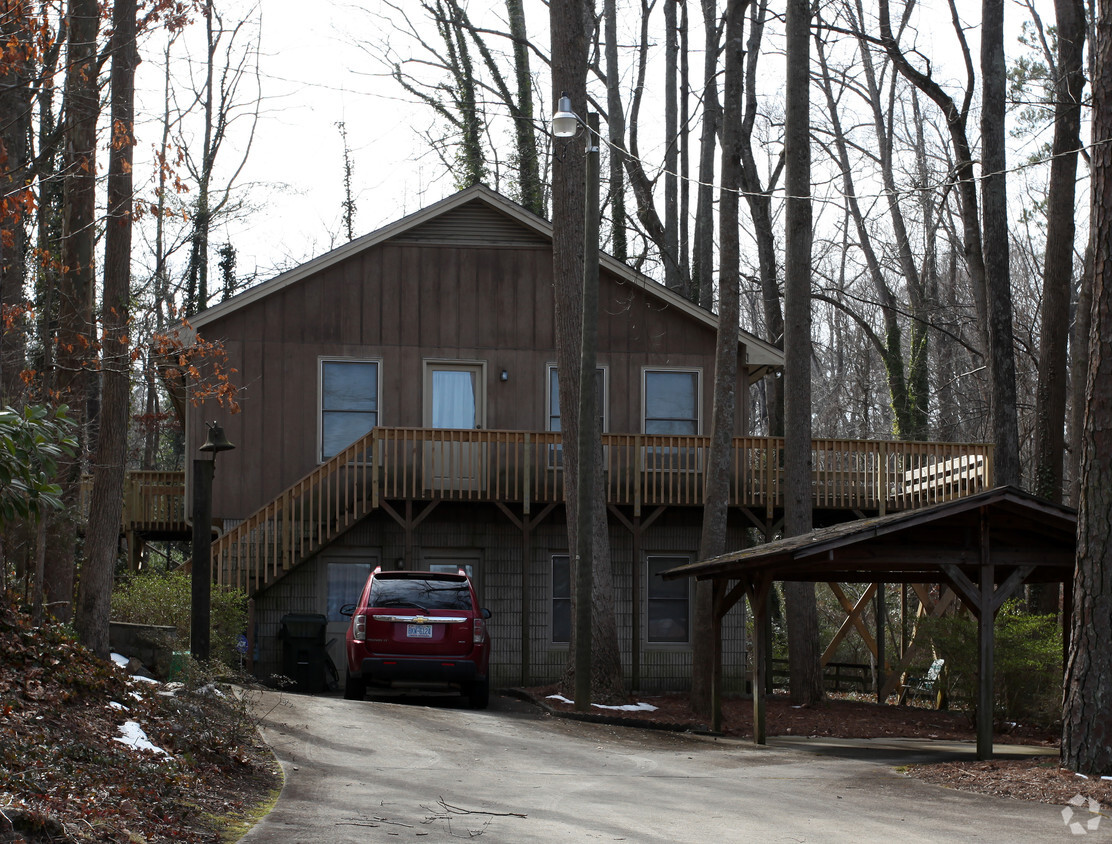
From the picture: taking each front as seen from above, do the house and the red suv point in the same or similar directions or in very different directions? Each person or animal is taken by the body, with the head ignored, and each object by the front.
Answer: very different directions

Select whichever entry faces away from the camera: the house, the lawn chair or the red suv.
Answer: the red suv

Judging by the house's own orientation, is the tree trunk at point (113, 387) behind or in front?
in front

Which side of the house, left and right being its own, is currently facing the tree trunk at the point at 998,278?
left

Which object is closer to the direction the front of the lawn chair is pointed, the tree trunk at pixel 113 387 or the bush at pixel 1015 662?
the tree trunk

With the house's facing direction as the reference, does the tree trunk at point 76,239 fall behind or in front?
in front

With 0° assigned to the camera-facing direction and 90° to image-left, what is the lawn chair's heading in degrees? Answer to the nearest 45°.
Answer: approximately 45°

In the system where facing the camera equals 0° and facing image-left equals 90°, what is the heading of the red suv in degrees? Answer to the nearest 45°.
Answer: approximately 180°
